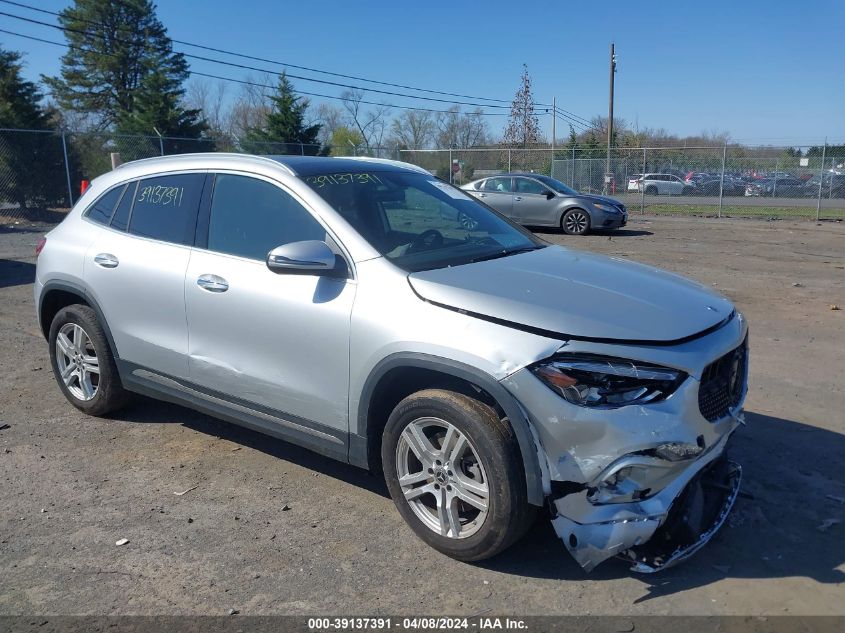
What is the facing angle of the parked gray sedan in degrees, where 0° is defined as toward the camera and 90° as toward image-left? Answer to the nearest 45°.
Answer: approximately 270°

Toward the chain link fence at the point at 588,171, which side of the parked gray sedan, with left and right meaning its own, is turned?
left

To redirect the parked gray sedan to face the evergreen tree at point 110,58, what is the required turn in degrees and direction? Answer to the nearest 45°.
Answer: approximately 135° to its left

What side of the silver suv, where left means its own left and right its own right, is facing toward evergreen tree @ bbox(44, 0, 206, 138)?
back

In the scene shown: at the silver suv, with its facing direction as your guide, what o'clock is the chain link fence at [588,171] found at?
The chain link fence is roughly at 8 o'clock from the silver suv.

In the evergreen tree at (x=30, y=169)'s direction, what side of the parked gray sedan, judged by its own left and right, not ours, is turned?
back

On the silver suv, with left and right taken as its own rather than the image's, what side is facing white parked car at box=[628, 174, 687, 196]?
left

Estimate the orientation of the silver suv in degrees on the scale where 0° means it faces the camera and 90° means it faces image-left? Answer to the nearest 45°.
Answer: approximately 315°

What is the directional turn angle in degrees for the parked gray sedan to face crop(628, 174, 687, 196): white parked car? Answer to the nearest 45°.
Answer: approximately 90° to its left

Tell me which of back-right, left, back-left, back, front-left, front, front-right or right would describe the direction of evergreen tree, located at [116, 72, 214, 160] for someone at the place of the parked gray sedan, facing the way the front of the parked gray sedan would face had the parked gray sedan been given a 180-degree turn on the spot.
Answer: front-right

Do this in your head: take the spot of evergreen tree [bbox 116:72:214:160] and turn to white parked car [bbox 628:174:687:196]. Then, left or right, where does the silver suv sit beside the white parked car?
right
